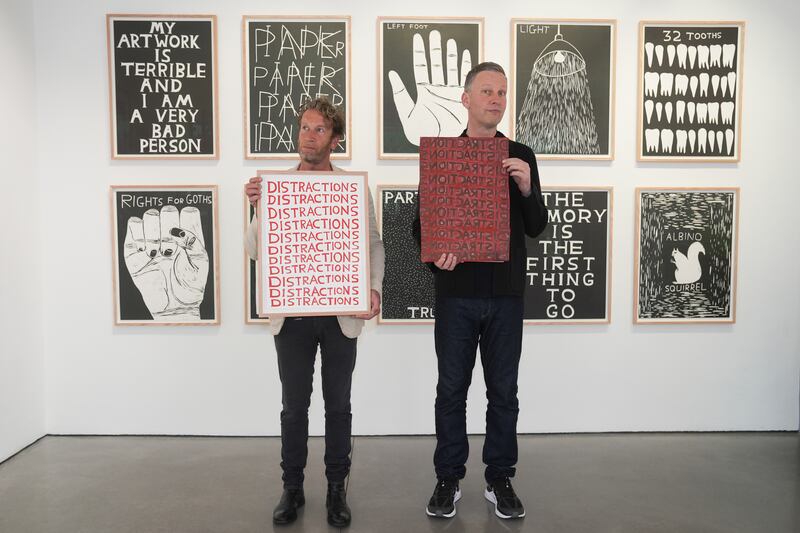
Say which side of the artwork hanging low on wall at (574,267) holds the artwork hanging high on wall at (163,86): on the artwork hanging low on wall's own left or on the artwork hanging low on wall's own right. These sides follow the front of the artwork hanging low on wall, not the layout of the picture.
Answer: on the artwork hanging low on wall's own right

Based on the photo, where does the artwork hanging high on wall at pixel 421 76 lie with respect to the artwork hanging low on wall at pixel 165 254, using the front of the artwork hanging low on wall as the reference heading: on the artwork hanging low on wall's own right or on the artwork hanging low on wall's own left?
on the artwork hanging low on wall's own left

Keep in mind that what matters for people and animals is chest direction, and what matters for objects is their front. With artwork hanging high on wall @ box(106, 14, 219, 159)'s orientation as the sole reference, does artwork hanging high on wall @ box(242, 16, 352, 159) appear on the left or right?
on its left

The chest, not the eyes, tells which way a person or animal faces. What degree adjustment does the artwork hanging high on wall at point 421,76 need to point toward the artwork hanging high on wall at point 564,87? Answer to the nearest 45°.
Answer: approximately 90° to its left

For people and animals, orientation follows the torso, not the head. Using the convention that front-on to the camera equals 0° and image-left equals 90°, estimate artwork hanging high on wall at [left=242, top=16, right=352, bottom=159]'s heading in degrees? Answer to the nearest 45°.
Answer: approximately 0°
